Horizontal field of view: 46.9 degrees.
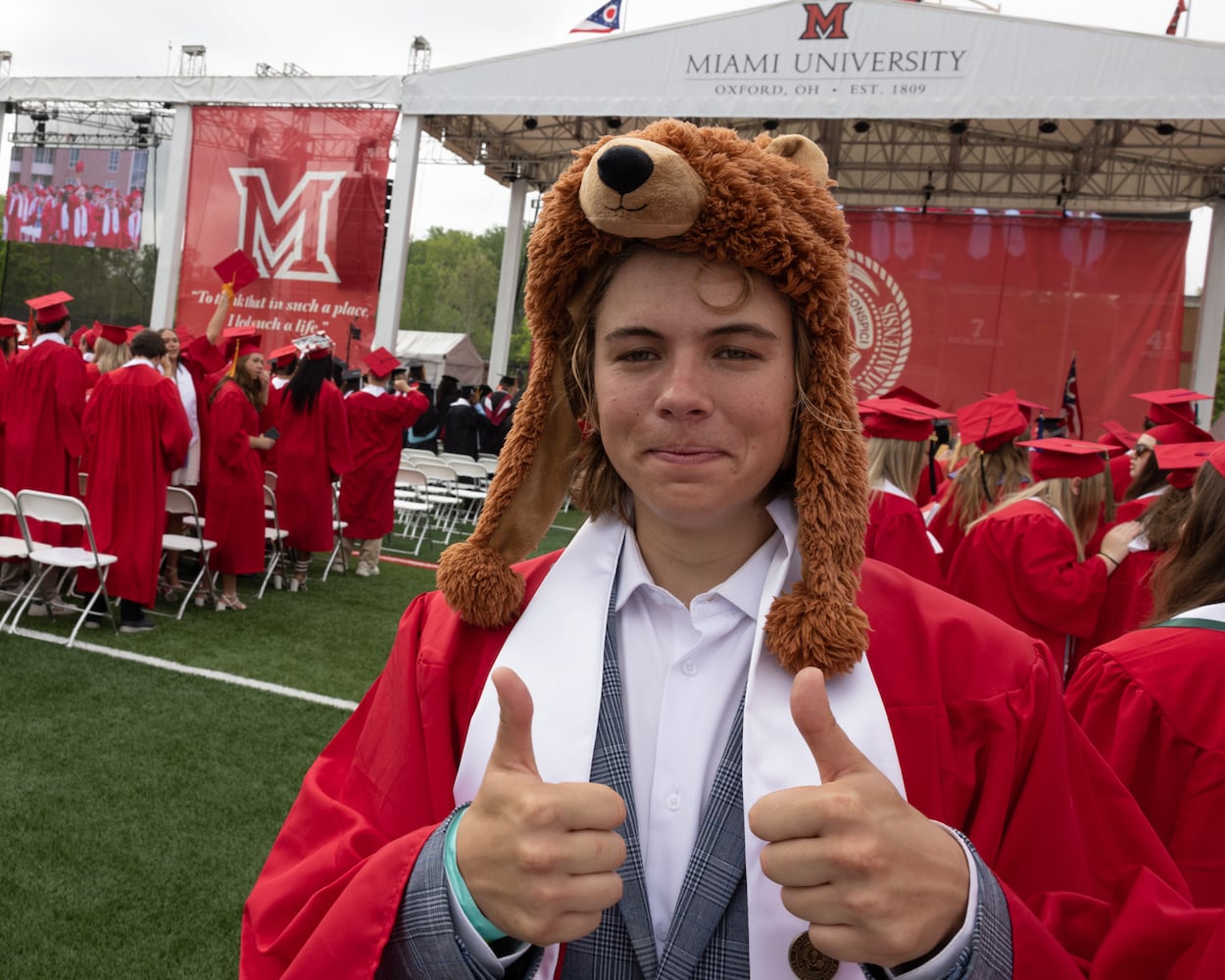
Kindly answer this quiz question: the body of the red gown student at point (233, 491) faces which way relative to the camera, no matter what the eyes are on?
to the viewer's right

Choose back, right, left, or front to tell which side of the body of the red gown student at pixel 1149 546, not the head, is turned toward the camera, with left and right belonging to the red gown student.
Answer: back

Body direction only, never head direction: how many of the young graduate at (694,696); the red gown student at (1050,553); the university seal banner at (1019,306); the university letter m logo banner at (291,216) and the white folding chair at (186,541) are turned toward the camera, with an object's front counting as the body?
3

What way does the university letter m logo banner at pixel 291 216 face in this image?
toward the camera

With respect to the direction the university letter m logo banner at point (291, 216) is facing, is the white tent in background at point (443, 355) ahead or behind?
behind

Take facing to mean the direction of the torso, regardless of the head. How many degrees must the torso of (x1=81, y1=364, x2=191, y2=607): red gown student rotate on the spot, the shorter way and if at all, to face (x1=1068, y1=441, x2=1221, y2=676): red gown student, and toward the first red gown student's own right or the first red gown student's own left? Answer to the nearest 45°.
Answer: approximately 135° to the first red gown student's own right

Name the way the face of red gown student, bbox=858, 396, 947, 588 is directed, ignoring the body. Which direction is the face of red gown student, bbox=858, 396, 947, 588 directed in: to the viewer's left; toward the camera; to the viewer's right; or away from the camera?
away from the camera

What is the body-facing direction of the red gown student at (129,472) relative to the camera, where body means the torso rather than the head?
away from the camera

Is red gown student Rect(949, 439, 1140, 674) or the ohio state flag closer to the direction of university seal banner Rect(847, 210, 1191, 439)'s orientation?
the red gown student

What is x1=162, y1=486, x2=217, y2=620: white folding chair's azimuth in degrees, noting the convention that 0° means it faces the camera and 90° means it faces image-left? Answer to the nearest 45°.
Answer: approximately 225°

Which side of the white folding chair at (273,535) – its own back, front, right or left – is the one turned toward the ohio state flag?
front

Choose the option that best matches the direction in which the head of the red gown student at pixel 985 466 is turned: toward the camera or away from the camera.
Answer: away from the camera

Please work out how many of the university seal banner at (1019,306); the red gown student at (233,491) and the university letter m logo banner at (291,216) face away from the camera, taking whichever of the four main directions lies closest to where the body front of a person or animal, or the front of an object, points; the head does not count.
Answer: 0

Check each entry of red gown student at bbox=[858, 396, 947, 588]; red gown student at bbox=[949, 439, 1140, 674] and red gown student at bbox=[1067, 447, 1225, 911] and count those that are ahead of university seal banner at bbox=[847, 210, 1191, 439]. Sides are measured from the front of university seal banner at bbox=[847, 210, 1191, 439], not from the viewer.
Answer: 3

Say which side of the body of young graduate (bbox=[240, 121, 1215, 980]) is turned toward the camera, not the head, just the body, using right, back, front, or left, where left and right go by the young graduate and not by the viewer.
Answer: front

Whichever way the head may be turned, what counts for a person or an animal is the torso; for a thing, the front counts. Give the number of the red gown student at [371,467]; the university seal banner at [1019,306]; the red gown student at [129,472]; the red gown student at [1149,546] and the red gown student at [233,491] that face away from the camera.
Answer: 3

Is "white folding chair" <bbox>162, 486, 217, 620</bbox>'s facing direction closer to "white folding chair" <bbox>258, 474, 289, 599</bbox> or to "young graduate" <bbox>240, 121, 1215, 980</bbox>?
the white folding chair

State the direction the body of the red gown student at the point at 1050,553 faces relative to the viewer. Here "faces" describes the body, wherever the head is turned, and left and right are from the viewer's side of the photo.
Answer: facing away from the viewer and to the right of the viewer
